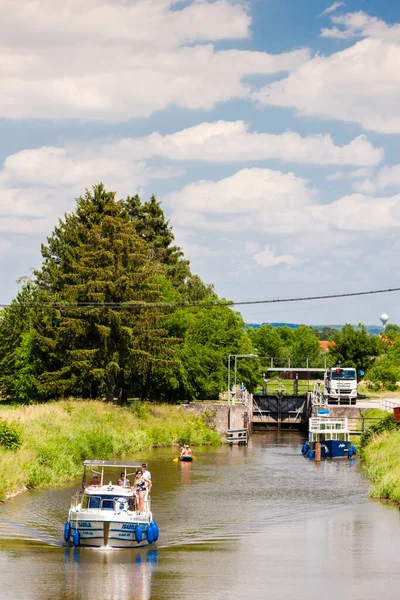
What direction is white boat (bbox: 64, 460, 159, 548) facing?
toward the camera

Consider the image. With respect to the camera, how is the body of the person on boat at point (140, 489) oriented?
toward the camera

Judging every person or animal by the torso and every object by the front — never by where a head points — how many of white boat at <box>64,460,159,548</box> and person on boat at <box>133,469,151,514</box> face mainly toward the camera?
2

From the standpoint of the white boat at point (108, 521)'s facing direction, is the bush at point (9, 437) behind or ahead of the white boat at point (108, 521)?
behind
